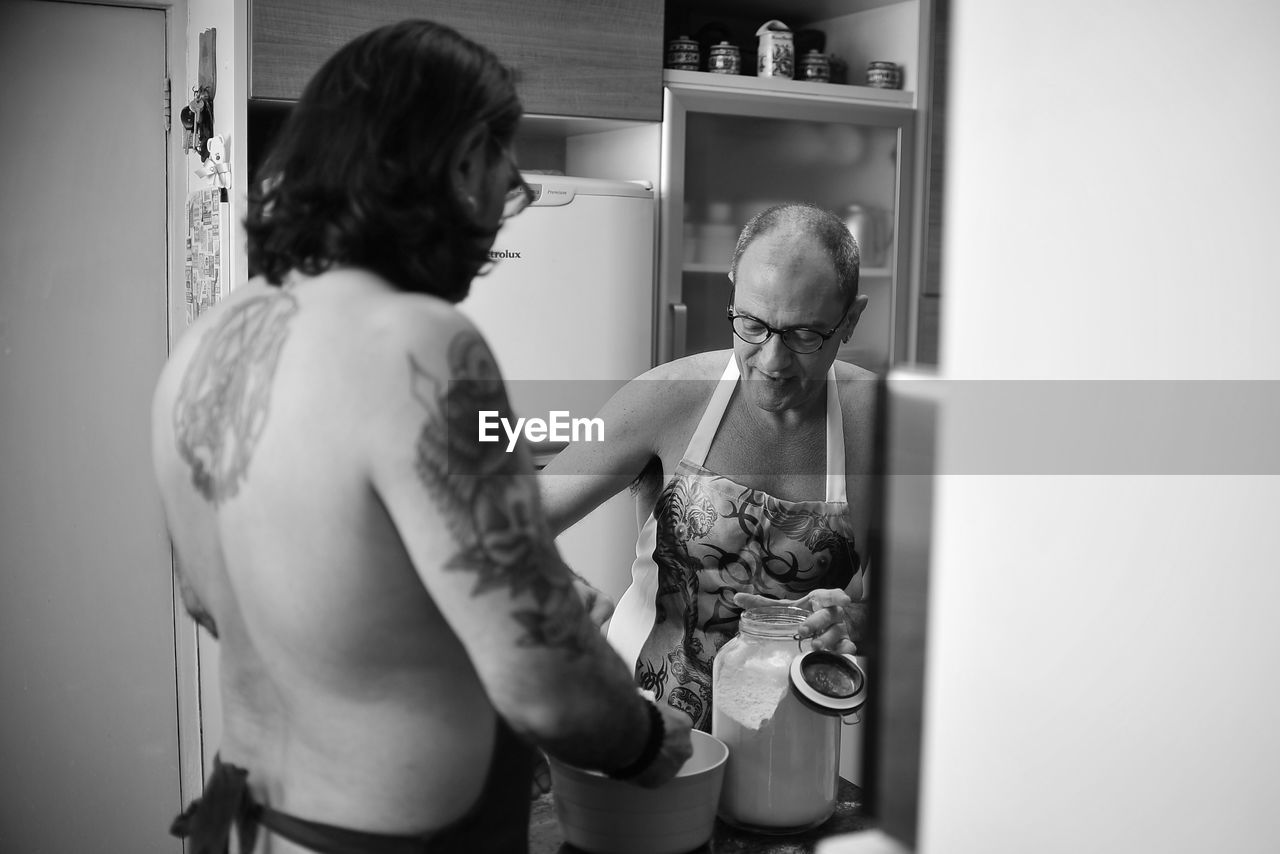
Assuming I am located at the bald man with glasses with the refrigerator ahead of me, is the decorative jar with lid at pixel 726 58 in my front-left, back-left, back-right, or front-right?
front-right

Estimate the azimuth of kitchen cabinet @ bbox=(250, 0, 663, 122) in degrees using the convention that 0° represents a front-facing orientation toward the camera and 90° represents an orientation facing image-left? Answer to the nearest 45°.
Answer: approximately 0°

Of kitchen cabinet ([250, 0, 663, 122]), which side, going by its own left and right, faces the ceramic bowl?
front

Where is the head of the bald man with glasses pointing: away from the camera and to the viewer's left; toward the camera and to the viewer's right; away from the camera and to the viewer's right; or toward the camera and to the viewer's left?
toward the camera and to the viewer's left

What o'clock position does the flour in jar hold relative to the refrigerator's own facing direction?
The flour in jar is roughly at 12 o'clock from the refrigerator.

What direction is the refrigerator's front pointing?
toward the camera

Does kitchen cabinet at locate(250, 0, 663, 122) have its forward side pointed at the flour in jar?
yes

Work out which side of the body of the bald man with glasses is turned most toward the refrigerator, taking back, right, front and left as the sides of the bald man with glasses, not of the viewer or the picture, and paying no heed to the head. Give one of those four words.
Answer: back

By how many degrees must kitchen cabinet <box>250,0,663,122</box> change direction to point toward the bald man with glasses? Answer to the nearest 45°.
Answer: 0° — it already faces them

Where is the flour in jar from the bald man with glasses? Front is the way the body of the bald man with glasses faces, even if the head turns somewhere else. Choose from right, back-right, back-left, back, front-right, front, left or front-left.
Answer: front

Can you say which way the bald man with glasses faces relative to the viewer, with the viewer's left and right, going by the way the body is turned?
facing the viewer
